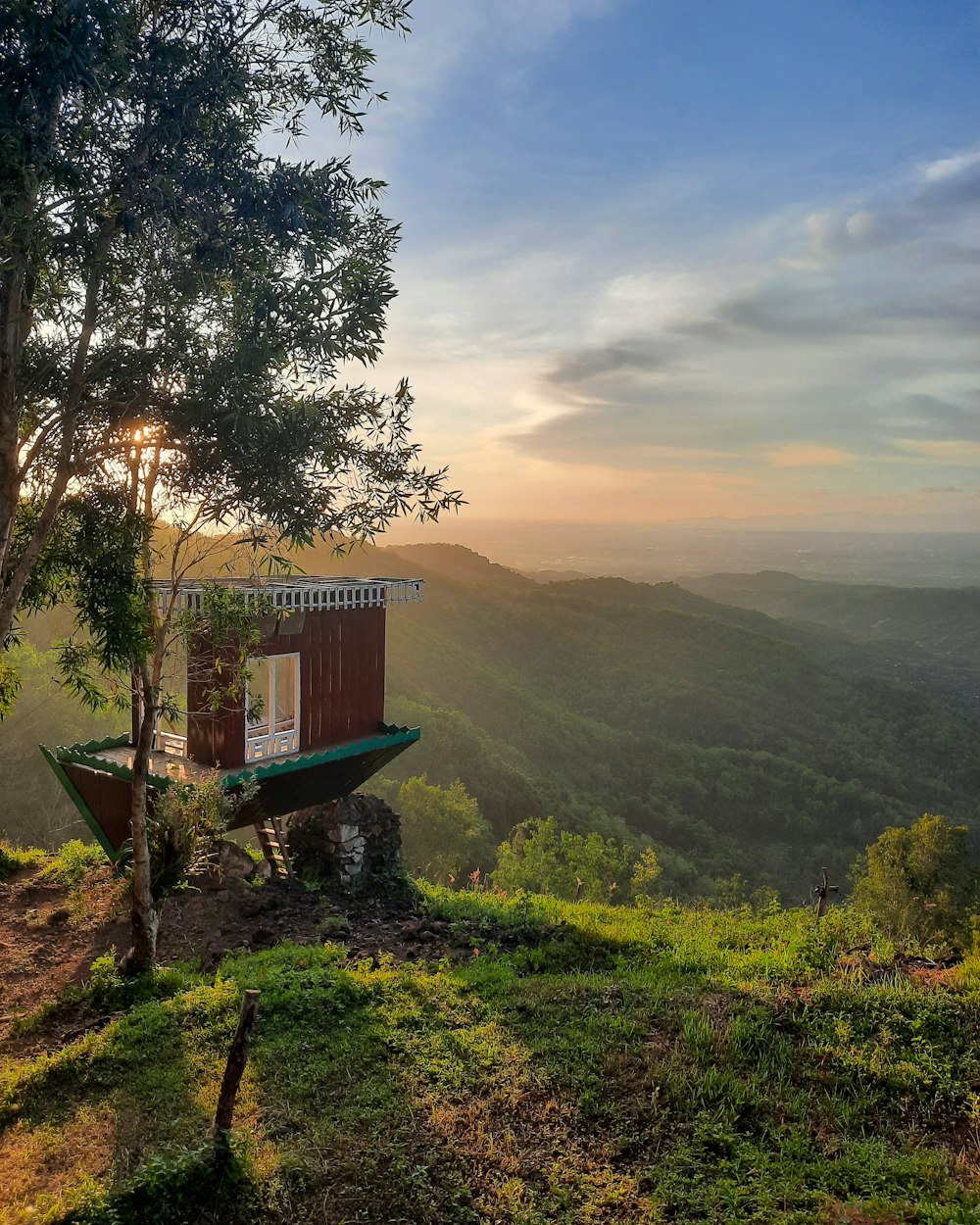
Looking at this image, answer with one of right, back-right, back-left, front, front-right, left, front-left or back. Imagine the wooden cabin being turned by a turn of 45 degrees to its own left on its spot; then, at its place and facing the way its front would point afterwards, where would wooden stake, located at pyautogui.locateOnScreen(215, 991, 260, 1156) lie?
front

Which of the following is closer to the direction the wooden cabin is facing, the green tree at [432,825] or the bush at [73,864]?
the bush

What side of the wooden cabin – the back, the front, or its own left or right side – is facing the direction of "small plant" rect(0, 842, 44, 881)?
right

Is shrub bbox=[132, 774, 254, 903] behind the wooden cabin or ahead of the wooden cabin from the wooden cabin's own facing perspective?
ahead

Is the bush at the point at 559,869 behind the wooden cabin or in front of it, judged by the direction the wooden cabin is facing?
behind

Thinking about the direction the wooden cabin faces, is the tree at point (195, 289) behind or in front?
in front

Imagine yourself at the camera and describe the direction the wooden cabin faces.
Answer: facing the viewer and to the left of the viewer

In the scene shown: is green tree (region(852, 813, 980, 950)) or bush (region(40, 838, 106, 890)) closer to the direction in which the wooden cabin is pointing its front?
the bush

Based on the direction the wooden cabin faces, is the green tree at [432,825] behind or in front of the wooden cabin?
behind
